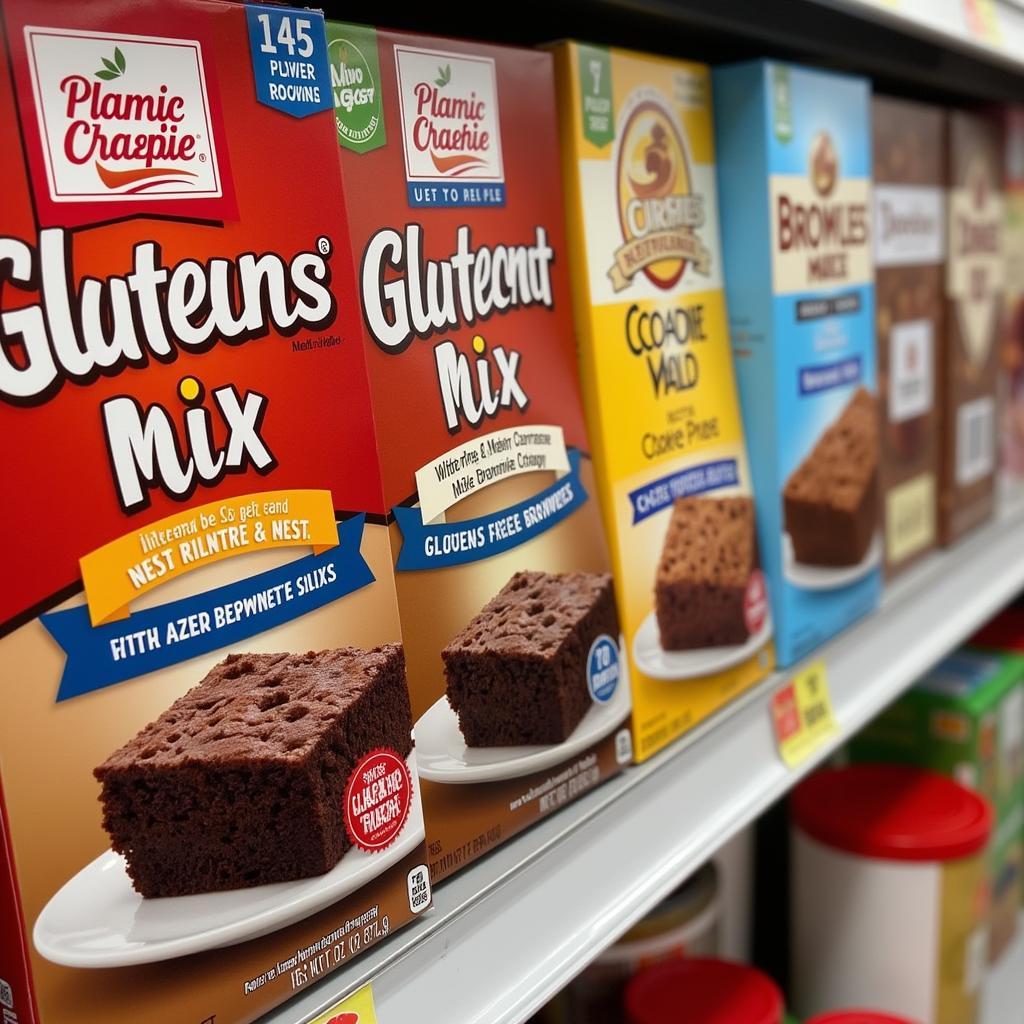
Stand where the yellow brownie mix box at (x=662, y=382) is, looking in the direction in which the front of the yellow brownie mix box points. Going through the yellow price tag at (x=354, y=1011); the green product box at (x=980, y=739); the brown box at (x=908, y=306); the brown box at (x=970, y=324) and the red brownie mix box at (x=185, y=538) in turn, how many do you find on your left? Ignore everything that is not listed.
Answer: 3

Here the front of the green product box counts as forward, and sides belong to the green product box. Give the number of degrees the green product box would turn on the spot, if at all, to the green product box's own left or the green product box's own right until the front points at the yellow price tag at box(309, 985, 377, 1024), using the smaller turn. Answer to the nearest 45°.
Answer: approximately 45° to the green product box's own right

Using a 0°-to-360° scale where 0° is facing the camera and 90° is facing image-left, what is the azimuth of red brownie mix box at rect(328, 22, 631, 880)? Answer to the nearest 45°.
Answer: approximately 315°

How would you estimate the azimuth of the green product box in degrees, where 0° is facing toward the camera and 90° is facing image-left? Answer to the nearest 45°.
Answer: approximately 315°

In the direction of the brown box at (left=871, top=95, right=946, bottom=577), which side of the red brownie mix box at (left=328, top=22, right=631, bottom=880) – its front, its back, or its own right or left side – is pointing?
left

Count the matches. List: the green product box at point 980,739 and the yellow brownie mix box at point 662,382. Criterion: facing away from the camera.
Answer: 0

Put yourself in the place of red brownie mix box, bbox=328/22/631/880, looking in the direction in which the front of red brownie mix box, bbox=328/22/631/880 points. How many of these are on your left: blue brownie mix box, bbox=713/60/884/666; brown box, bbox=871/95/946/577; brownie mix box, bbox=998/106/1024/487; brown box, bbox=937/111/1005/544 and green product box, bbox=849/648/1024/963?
5

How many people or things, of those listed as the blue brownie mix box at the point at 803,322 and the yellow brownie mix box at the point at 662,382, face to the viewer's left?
0

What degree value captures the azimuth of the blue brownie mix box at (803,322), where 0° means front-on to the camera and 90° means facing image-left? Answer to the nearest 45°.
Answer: approximately 315°

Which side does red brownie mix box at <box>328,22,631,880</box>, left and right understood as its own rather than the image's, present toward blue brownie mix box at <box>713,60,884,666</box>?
left

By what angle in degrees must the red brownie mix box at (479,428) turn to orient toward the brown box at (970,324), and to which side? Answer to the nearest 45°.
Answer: approximately 90° to its left

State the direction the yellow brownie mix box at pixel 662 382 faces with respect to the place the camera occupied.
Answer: facing the viewer and to the right of the viewer
